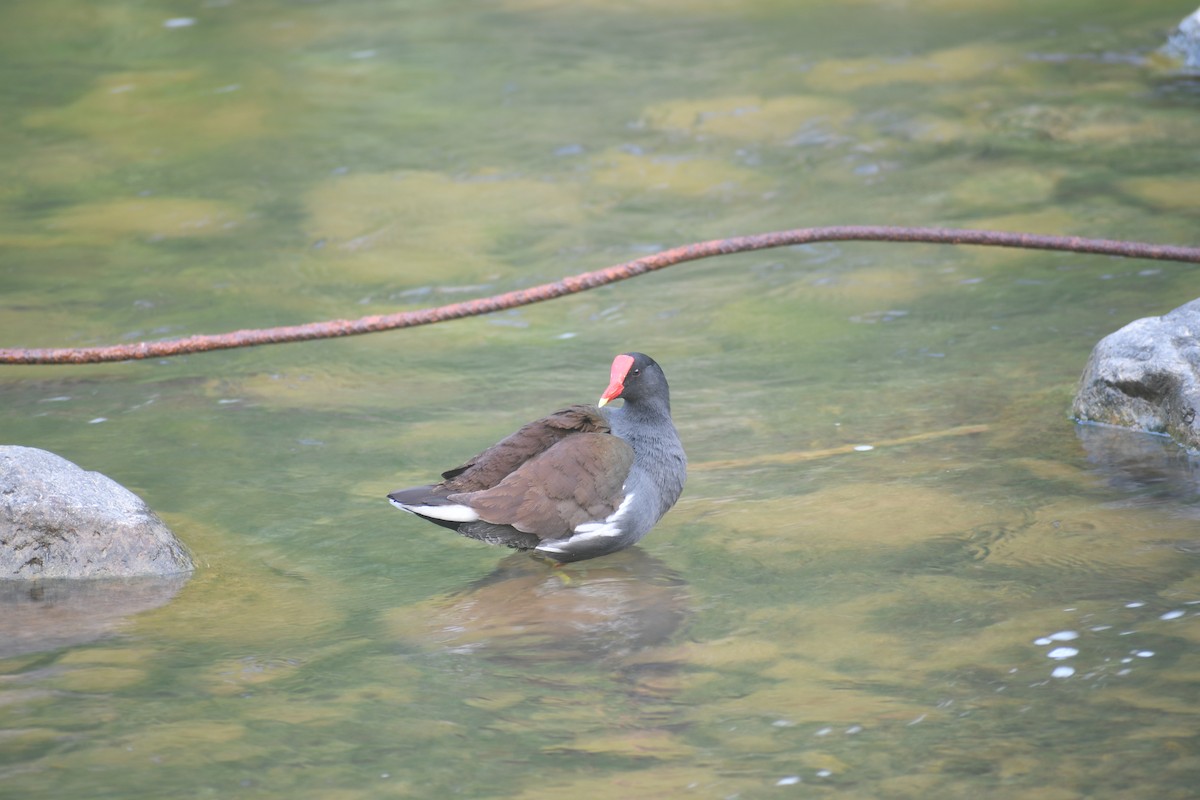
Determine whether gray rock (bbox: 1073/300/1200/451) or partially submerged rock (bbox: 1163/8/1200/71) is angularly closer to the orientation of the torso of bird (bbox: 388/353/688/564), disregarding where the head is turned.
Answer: the gray rock

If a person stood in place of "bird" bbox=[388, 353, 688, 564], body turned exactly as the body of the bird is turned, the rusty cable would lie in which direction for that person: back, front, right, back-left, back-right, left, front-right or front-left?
left

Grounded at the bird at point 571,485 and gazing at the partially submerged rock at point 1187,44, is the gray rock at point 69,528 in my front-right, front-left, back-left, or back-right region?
back-left

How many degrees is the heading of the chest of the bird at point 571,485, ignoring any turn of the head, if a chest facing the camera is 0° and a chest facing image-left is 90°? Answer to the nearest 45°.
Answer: approximately 270°

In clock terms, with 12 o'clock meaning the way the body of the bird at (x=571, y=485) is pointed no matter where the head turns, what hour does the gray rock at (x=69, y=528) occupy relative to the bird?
The gray rock is roughly at 6 o'clock from the bird.

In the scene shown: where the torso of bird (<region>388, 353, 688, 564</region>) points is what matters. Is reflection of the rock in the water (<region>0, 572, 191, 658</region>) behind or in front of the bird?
behind

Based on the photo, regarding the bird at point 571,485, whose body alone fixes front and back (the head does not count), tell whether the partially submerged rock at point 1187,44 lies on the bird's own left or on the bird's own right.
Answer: on the bird's own left
